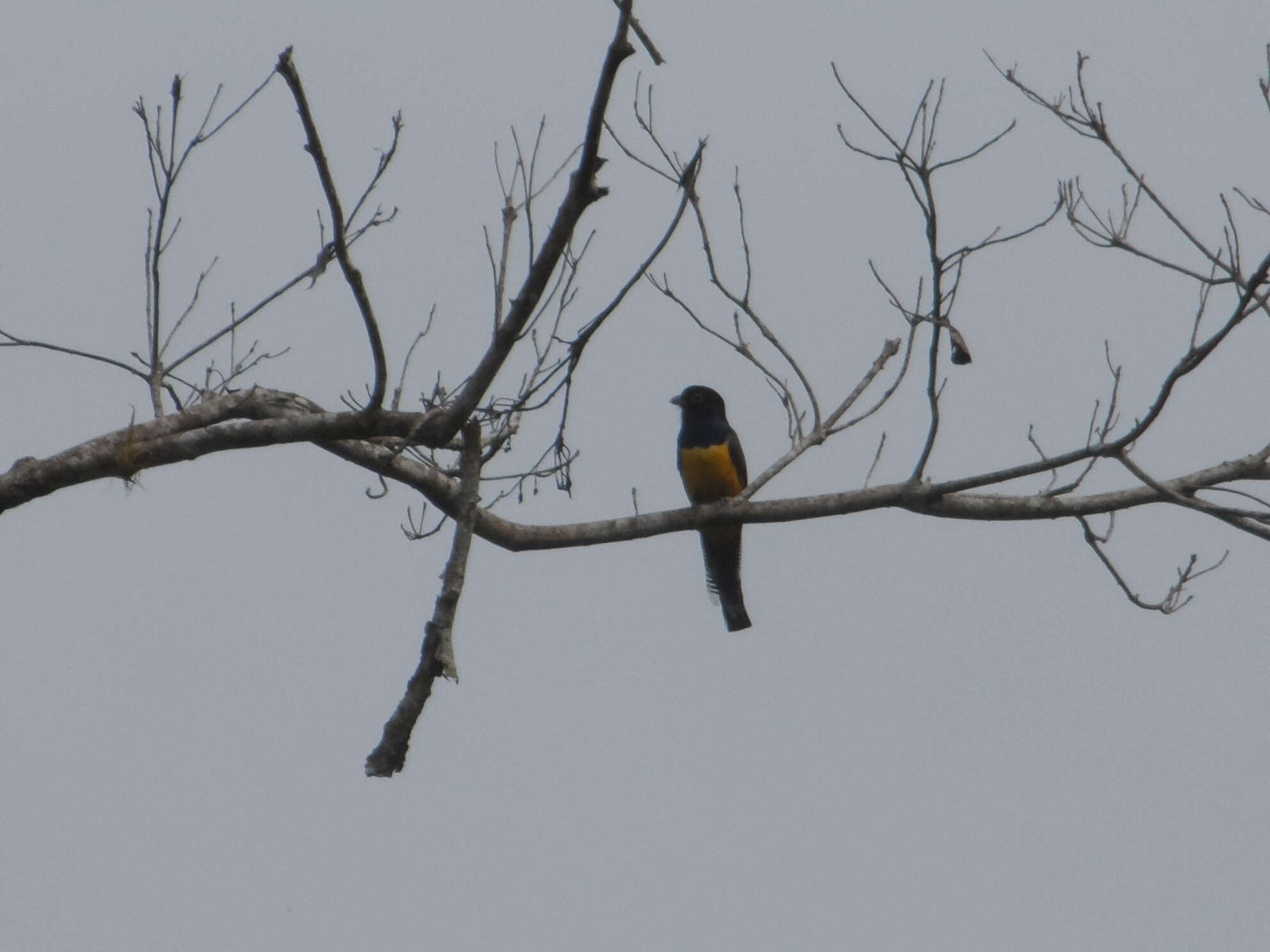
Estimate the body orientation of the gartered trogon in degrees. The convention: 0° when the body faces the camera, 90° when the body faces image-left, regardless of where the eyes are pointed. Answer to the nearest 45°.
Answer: approximately 45°
